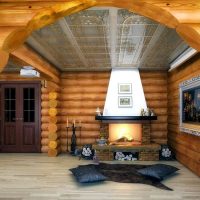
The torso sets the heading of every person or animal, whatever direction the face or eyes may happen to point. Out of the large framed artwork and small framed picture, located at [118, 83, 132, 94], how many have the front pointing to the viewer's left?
1

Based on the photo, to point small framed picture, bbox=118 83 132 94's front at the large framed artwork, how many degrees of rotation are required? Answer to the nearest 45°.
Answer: approximately 45° to its left

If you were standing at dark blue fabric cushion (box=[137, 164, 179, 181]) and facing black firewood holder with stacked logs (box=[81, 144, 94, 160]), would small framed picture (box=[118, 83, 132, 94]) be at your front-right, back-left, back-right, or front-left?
front-right

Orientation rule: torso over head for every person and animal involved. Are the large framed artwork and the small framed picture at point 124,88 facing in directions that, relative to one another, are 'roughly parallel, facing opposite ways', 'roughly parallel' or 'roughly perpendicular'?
roughly perpendicular

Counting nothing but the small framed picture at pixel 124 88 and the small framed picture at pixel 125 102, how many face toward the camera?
2

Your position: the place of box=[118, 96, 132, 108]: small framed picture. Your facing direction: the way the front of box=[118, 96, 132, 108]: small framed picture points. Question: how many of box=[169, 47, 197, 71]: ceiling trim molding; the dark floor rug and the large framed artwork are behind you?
0

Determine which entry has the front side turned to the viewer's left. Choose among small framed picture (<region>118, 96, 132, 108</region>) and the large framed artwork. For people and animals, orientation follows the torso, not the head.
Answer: the large framed artwork

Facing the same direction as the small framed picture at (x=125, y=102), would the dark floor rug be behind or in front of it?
in front

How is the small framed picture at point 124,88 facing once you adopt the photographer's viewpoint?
facing the viewer

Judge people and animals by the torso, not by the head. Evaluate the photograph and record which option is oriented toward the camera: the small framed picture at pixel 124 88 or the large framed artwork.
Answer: the small framed picture

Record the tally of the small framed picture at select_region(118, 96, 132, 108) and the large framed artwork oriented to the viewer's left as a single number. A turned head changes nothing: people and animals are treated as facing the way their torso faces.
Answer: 1

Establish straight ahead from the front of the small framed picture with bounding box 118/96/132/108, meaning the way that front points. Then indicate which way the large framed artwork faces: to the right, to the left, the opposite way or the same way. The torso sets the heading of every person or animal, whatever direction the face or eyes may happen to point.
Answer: to the right

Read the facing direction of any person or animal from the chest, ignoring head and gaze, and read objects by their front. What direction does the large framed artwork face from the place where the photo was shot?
facing to the left of the viewer

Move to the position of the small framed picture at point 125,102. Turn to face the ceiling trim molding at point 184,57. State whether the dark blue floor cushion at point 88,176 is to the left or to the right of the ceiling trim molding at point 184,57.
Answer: right

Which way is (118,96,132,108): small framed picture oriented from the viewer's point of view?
toward the camera

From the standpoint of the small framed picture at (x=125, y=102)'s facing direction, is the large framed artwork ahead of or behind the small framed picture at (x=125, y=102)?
ahead
